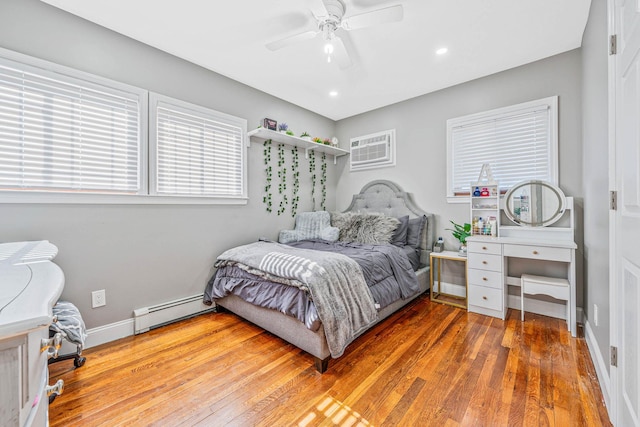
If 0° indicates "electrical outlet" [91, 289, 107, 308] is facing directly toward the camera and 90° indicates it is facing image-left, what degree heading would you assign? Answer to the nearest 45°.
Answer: approximately 315°

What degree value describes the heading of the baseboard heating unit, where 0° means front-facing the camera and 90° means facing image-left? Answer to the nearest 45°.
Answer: approximately 315°

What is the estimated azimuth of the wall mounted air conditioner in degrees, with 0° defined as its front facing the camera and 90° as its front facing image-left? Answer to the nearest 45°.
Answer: approximately 45°

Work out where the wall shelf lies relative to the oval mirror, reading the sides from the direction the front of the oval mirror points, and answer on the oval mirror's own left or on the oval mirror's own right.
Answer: on the oval mirror's own right

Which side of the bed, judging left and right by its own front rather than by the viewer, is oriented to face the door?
left

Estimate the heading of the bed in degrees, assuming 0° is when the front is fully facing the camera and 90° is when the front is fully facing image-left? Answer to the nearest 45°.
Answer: approximately 45°

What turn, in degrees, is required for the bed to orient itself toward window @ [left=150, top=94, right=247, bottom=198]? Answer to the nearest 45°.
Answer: approximately 45° to its right
